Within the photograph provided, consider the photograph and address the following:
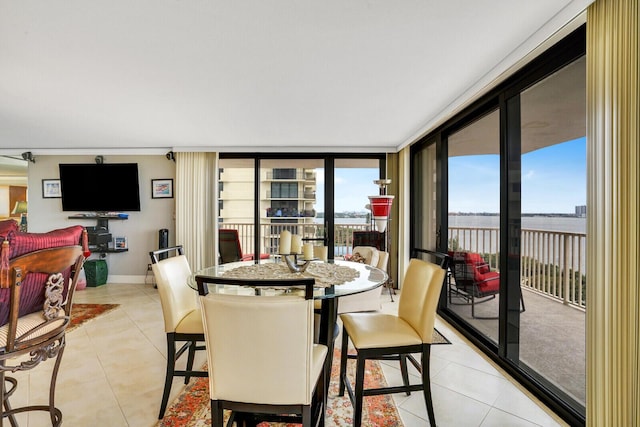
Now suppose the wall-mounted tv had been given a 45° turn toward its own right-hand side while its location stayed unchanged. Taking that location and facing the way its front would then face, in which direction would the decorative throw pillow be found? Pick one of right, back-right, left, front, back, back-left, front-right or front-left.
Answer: front-left

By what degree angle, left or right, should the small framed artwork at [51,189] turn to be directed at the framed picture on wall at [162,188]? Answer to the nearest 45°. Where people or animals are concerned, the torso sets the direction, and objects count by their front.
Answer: approximately 45° to its left

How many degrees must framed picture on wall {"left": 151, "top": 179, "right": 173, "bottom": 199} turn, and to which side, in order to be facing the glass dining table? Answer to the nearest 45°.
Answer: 0° — it already faces it

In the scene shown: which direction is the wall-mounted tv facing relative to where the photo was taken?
toward the camera

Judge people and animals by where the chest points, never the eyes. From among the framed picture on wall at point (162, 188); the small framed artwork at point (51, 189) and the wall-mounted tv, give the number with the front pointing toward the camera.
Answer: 3

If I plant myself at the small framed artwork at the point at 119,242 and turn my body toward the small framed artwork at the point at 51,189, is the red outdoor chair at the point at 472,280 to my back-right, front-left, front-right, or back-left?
back-left

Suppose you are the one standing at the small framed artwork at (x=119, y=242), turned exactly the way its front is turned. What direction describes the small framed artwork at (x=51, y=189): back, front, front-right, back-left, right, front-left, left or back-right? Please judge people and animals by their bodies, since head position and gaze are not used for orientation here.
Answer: back-right

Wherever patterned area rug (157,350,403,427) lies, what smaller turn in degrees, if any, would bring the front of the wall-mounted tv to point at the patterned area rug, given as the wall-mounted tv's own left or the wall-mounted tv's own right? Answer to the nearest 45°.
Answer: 0° — it already faces it

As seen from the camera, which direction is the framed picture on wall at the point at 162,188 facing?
toward the camera

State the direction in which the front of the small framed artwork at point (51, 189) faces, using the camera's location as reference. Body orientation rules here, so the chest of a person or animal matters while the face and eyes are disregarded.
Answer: facing the viewer

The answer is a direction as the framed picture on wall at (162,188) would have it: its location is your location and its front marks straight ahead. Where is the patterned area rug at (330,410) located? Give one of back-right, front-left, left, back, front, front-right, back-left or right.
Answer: front
